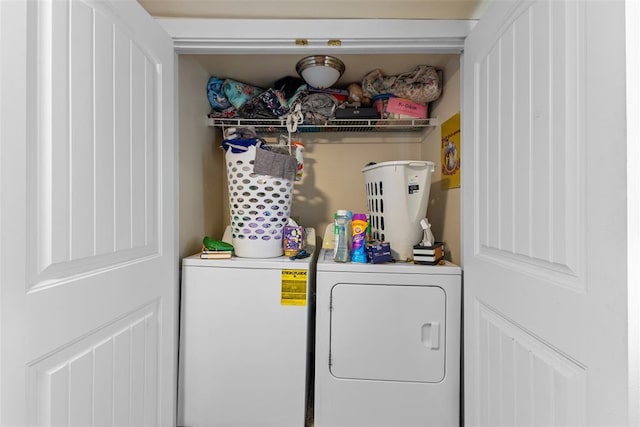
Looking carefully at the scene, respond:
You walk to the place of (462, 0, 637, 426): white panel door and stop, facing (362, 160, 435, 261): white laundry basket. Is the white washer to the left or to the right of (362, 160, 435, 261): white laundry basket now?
left

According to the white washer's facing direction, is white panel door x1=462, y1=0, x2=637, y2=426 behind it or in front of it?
in front

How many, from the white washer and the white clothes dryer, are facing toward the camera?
2

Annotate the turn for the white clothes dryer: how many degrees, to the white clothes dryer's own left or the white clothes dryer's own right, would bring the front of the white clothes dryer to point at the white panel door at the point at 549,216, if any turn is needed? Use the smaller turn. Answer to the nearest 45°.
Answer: approximately 45° to the white clothes dryer's own left

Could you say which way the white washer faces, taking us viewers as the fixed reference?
facing the viewer

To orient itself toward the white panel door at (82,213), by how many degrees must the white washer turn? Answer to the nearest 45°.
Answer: approximately 45° to its right

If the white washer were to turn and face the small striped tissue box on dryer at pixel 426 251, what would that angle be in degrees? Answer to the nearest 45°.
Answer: approximately 90° to its left

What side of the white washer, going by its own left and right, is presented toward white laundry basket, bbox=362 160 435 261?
left

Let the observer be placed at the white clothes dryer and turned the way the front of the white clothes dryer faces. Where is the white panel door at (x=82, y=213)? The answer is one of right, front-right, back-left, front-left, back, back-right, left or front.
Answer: front-right

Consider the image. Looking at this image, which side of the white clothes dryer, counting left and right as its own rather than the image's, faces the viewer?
front
